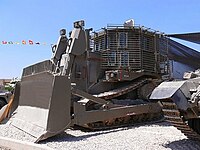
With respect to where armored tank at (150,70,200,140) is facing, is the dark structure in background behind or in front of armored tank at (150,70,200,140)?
behind

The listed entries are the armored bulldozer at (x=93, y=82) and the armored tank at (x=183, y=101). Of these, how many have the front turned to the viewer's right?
0

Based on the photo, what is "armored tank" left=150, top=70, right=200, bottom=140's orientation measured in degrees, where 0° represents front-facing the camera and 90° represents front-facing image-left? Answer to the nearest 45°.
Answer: approximately 45°

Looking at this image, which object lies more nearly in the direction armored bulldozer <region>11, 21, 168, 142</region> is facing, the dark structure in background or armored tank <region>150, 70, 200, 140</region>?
the armored tank

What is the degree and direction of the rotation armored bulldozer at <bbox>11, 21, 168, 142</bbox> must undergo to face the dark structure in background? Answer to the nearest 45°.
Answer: approximately 180°

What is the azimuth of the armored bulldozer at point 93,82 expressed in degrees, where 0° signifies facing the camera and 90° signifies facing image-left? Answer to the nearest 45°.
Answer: approximately 45°

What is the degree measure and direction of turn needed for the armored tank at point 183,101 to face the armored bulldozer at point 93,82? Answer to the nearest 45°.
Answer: approximately 90° to its right

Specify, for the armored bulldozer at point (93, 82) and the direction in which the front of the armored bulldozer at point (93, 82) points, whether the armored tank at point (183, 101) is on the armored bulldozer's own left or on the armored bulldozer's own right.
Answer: on the armored bulldozer's own left
